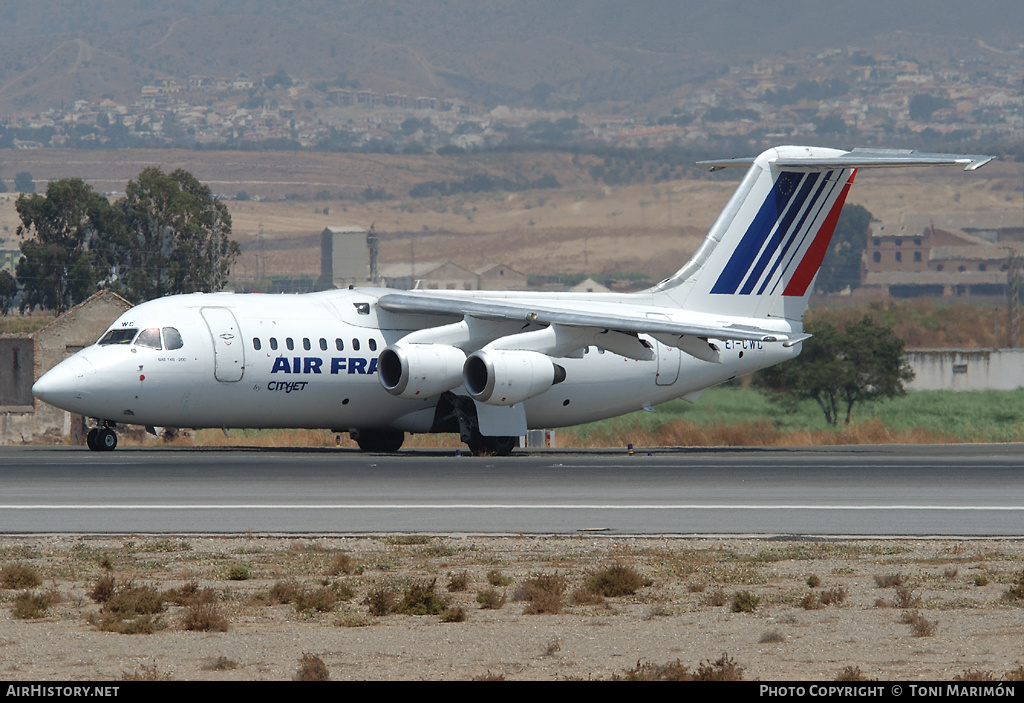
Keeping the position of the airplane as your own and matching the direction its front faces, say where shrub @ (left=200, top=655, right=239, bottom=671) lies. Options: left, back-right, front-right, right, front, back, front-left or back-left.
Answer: front-left

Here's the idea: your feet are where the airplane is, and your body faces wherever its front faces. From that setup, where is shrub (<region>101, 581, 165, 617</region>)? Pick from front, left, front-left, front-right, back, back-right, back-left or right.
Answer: front-left

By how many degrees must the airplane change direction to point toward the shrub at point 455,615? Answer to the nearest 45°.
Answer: approximately 45° to its left

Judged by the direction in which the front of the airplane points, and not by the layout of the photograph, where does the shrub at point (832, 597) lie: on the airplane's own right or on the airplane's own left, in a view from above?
on the airplane's own left

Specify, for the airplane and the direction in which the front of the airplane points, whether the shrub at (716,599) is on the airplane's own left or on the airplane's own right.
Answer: on the airplane's own left

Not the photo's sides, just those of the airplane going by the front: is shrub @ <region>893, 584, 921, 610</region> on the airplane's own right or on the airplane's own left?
on the airplane's own left

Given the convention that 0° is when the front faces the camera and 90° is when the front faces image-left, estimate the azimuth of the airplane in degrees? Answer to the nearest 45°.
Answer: approximately 45°
